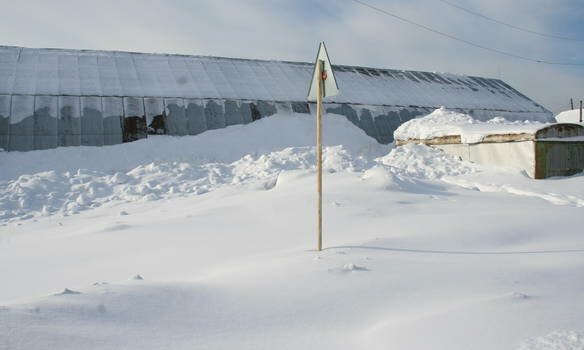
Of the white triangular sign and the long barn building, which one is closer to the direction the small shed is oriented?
the white triangular sign

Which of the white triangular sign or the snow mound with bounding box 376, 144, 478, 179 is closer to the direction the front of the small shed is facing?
the white triangular sign

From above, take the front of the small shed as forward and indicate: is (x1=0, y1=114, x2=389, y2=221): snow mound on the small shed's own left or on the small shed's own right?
on the small shed's own right
